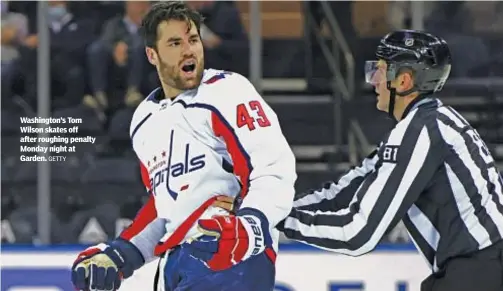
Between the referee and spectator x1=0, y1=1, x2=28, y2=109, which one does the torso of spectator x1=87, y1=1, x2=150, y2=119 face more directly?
the referee

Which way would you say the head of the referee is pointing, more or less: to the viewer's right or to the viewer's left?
to the viewer's left

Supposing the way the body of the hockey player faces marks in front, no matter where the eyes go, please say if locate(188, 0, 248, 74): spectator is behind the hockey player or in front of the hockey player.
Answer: behind

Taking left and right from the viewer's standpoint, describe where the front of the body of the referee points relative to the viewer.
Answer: facing to the left of the viewer

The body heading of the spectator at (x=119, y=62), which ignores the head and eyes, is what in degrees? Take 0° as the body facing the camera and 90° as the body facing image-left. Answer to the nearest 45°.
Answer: approximately 0°

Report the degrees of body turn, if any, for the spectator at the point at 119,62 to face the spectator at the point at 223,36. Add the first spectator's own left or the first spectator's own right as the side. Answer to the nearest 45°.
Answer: approximately 90° to the first spectator's own left

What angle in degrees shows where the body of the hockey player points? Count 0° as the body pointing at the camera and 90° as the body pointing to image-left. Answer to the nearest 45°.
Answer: approximately 45°

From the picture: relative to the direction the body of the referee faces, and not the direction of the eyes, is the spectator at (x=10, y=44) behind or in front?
in front

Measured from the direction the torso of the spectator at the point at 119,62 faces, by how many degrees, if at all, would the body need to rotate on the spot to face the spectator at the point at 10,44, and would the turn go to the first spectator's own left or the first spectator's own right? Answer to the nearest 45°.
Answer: approximately 90° to the first spectator's own right

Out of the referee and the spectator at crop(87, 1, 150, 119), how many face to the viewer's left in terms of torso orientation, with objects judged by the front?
1

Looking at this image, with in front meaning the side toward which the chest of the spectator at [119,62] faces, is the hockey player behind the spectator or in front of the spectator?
in front

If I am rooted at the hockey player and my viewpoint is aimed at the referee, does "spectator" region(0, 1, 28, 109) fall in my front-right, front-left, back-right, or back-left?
back-left
